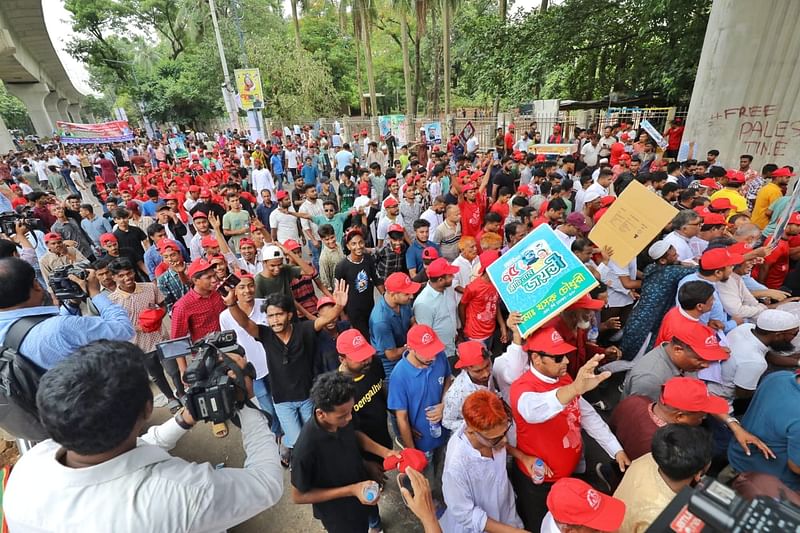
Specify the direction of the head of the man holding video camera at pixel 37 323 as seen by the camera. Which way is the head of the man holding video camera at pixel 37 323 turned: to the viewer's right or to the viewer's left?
to the viewer's right

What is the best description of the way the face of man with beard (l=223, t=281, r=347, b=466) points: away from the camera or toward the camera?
toward the camera

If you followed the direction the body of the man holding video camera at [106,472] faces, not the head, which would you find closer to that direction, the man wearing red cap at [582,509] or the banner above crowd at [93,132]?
the banner above crowd

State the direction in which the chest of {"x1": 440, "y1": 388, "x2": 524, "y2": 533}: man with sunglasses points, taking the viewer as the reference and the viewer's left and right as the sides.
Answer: facing the viewer and to the right of the viewer

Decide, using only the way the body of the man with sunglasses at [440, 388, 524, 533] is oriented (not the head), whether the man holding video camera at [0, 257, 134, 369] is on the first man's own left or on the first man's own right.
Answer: on the first man's own right

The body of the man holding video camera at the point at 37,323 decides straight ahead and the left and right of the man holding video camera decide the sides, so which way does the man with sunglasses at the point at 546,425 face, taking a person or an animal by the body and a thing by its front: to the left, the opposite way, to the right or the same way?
the opposite way

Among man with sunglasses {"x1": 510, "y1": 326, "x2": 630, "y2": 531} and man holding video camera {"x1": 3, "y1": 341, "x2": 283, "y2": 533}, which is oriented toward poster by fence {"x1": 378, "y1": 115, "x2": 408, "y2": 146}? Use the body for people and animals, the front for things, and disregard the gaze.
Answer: the man holding video camera

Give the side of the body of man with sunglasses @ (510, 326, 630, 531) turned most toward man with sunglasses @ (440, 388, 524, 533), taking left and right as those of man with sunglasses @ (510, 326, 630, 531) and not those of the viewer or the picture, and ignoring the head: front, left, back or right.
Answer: right

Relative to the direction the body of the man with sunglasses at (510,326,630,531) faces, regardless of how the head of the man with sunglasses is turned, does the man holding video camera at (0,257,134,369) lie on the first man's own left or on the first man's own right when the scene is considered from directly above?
on the first man's own right

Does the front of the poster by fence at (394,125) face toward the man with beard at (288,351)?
yes

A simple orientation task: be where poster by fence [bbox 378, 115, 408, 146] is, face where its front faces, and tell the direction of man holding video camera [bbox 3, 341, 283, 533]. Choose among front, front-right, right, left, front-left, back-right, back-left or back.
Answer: front
